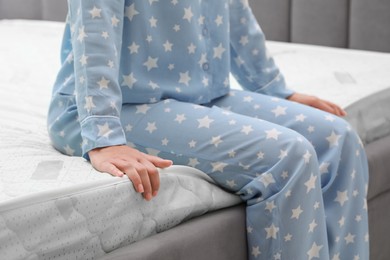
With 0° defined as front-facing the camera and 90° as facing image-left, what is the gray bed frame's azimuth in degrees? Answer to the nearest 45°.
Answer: approximately 45°
